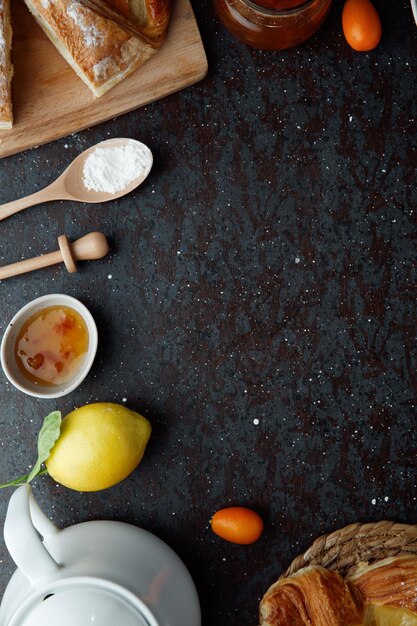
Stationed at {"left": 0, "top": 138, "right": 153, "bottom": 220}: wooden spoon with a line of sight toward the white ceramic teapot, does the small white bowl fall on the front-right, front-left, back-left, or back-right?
front-right

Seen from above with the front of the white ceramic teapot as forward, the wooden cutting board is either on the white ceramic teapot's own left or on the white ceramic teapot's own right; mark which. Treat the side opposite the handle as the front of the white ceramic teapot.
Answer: on the white ceramic teapot's own left
